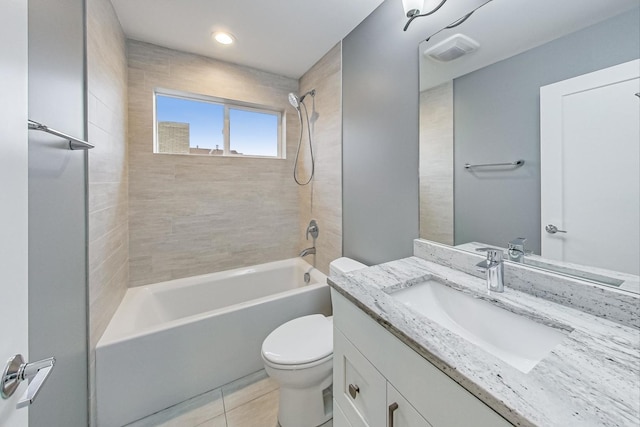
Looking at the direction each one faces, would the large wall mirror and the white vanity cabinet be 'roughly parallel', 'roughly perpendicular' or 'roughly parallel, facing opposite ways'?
roughly parallel

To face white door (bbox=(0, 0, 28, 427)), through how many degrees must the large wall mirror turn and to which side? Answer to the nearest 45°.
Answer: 0° — it already faces it

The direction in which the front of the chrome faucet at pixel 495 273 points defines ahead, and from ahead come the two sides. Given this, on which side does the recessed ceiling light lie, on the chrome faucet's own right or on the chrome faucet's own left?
on the chrome faucet's own right

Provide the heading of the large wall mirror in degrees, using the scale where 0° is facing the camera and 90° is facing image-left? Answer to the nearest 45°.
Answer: approximately 45°

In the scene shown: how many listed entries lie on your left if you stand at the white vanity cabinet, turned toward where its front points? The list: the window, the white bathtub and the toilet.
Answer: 0

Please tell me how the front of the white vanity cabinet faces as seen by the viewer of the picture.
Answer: facing the viewer and to the left of the viewer

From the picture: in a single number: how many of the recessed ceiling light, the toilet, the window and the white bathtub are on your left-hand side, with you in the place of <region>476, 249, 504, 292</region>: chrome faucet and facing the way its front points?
0

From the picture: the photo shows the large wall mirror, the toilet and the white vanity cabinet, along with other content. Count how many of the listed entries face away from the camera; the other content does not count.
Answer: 0

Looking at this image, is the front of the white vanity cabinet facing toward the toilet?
no

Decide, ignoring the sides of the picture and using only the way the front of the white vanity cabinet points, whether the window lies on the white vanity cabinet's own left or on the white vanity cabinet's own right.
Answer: on the white vanity cabinet's own right

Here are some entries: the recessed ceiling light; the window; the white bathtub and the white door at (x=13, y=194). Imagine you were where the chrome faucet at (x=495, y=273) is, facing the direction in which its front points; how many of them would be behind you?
0

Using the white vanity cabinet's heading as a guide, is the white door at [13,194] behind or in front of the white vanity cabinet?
in front
